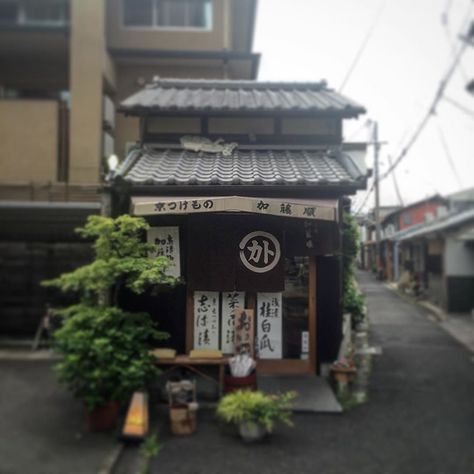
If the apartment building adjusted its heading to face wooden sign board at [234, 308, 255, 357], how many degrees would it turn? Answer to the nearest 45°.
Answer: approximately 45° to its left

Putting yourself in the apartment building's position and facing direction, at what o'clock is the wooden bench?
The wooden bench is roughly at 11 o'clock from the apartment building.

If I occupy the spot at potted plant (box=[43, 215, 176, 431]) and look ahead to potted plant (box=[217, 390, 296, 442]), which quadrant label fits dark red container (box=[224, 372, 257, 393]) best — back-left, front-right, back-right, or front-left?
front-left

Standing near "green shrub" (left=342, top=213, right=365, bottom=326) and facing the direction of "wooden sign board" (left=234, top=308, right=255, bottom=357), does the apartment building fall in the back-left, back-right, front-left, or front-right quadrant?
front-right

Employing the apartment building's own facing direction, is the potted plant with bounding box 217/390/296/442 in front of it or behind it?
in front

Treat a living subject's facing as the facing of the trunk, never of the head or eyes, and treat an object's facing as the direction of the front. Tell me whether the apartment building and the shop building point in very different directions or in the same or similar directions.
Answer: same or similar directions

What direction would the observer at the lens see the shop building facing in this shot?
facing the viewer

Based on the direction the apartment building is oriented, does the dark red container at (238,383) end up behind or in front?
in front

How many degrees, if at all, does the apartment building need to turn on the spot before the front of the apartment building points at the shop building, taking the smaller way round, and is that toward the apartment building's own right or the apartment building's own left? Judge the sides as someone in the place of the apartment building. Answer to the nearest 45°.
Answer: approximately 45° to the apartment building's own left

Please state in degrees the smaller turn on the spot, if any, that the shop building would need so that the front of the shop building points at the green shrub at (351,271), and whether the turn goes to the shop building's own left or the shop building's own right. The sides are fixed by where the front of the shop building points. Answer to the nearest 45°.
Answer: approximately 135° to the shop building's own left

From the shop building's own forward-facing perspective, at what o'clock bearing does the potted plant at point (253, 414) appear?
The potted plant is roughly at 12 o'clock from the shop building.

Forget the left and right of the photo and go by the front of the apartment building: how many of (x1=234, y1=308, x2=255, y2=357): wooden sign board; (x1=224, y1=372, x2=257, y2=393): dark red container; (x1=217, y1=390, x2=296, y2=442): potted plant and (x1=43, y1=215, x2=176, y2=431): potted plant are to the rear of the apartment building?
0

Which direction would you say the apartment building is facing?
toward the camera
